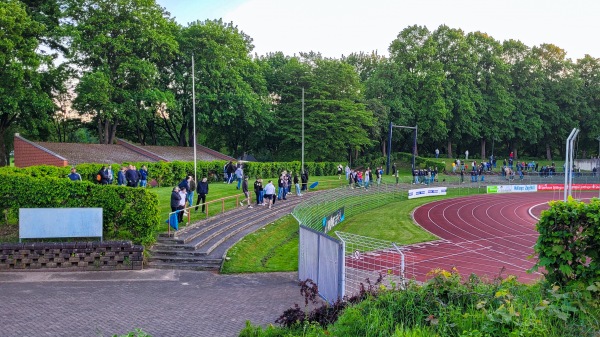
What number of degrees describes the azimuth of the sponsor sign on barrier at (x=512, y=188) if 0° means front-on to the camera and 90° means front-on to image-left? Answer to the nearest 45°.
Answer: approximately 0°

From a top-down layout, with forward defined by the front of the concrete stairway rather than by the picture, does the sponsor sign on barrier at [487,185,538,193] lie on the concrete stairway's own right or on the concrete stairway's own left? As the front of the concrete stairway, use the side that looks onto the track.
on the concrete stairway's own left

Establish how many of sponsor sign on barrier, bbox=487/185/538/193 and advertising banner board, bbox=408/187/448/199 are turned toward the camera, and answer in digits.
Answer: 2

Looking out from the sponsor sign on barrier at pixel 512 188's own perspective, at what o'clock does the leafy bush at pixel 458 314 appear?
The leafy bush is roughly at 12 o'clock from the sponsor sign on barrier.

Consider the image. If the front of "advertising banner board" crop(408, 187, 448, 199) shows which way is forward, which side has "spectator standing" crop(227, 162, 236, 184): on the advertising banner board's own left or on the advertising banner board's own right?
on the advertising banner board's own right

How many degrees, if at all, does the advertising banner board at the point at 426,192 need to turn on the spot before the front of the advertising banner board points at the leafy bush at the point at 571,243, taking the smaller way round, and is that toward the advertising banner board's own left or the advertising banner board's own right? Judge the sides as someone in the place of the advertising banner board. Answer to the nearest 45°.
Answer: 0° — it already faces it

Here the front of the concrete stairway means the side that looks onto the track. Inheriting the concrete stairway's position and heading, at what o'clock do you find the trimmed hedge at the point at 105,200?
The trimmed hedge is roughly at 4 o'clock from the concrete stairway.
